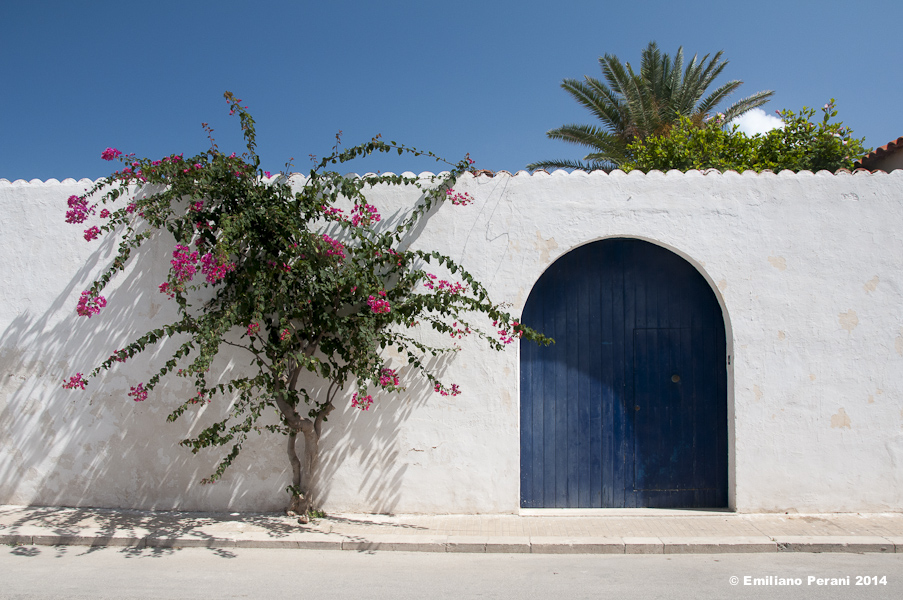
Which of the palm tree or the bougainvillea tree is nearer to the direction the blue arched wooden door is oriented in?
the bougainvillea tree

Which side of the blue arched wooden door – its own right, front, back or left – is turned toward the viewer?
front

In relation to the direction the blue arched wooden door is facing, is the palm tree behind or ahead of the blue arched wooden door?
behind

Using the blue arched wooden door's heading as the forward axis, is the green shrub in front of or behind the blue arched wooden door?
behind

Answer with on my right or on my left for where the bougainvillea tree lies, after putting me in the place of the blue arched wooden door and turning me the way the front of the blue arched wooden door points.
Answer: on my right

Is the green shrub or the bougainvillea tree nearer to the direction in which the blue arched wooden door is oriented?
the bougainvillea tree
